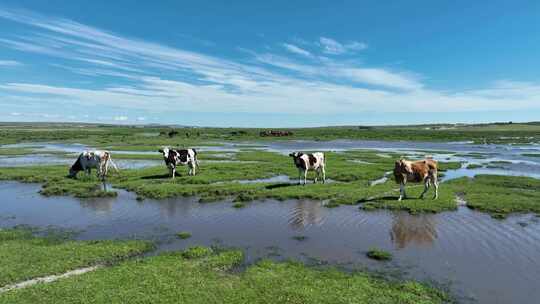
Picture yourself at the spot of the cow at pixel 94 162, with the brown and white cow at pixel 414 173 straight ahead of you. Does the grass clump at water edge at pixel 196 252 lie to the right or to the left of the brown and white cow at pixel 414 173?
right

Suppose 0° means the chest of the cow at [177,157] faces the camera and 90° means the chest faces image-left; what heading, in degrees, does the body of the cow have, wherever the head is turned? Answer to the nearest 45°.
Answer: approximately 45°

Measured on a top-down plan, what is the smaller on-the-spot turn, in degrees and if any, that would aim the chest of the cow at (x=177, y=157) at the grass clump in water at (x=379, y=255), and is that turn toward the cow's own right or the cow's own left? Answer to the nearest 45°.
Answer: approximately 45° to the cow's own left

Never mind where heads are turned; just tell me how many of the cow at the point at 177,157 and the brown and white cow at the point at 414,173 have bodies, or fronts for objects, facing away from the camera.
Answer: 0
